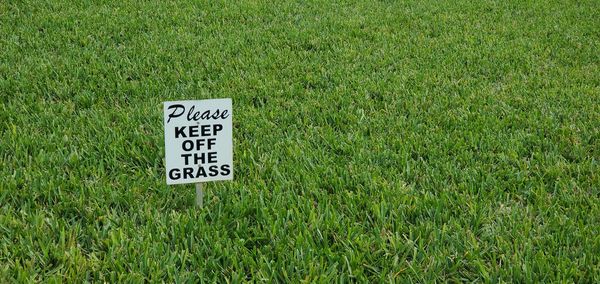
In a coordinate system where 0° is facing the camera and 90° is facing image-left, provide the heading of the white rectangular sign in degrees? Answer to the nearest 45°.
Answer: approximately 0°
